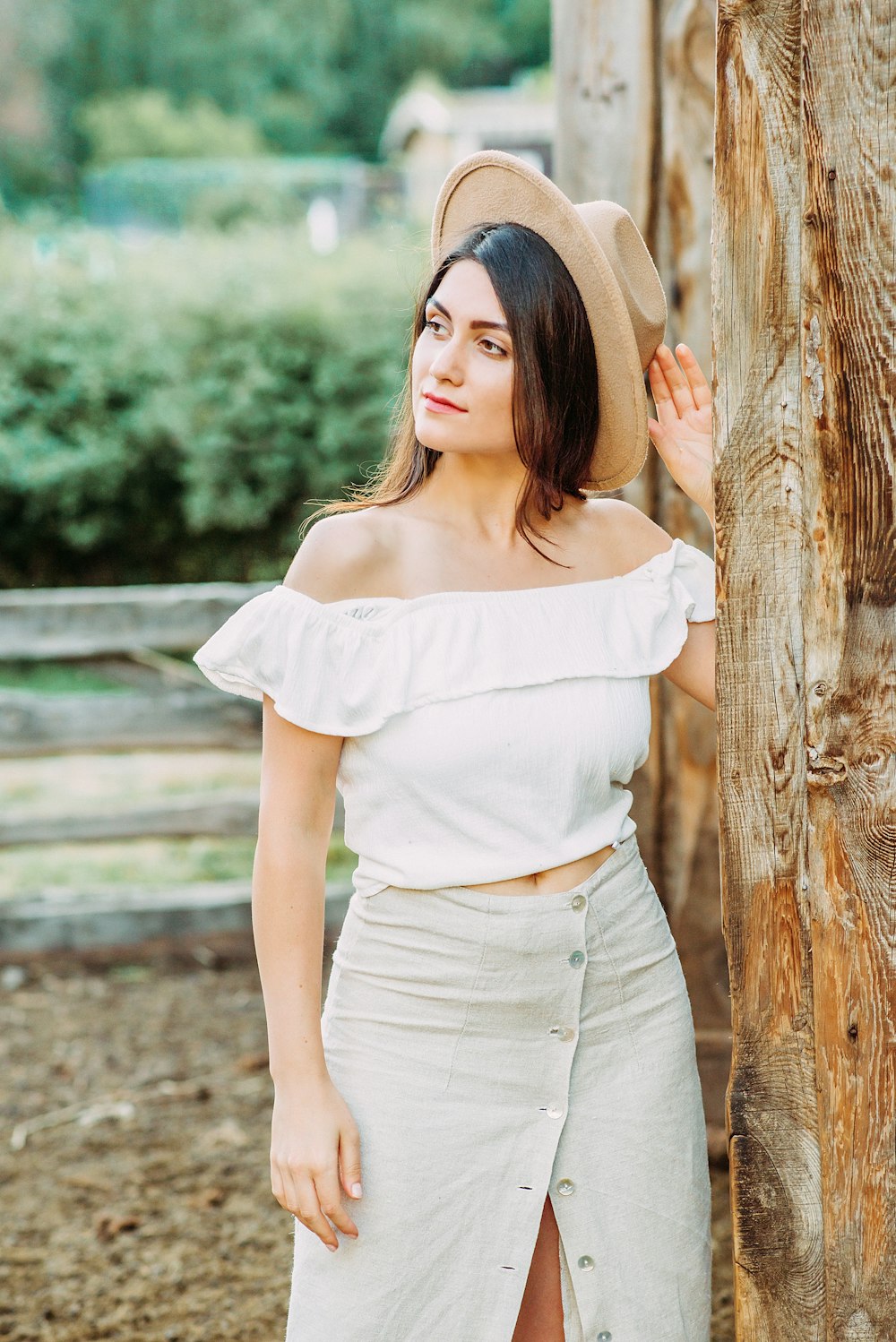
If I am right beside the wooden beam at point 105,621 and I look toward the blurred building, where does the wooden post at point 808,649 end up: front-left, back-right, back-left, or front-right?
back-right

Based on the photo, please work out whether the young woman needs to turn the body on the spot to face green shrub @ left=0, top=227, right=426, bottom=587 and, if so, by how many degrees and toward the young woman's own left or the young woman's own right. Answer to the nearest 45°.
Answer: approximately 180°

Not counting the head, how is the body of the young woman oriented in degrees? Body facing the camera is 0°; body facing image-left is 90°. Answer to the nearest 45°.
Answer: approximately 0°

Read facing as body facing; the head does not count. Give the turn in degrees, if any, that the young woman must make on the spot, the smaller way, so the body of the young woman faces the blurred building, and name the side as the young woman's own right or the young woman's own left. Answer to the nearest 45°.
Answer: approximately 180°
